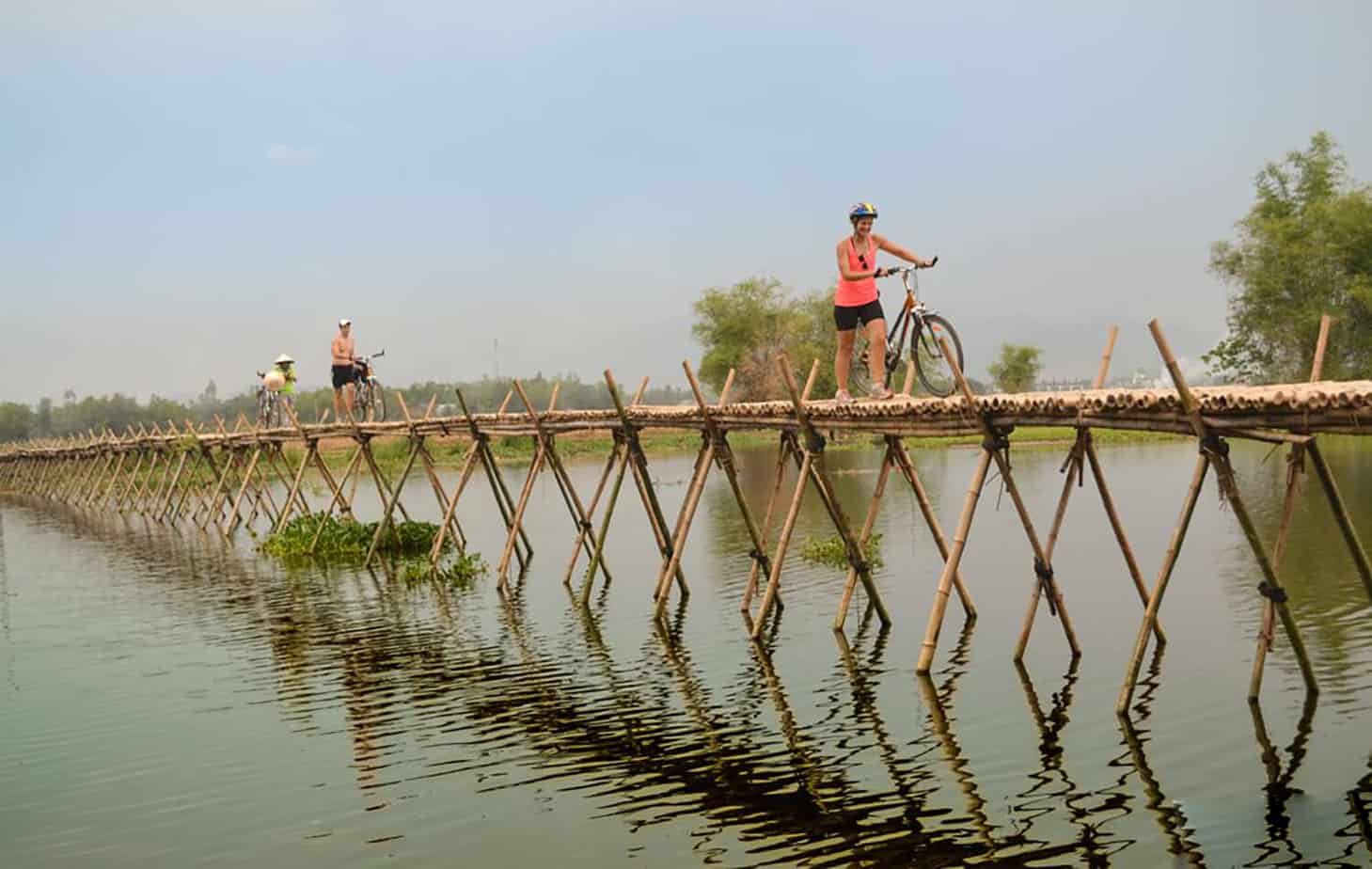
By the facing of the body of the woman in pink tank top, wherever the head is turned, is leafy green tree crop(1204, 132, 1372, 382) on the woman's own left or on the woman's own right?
on the woman's own left

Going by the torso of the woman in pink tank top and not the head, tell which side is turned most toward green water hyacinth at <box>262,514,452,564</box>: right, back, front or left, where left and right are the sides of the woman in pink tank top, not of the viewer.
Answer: back

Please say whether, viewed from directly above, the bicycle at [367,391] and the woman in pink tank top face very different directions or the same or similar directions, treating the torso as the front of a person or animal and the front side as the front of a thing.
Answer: same or similar directions

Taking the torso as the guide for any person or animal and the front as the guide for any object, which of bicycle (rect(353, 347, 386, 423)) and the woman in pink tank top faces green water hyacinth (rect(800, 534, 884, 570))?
the bicycle

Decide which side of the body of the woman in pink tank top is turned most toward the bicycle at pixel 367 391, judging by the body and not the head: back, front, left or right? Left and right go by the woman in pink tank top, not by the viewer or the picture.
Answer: back

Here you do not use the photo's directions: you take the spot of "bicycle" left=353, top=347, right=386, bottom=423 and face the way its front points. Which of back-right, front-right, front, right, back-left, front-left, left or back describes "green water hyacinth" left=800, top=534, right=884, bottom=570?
front

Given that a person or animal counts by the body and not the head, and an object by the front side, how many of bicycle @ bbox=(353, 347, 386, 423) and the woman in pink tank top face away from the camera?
0

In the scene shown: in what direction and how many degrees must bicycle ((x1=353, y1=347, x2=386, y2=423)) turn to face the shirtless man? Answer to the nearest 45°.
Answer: approximately 90° to its right

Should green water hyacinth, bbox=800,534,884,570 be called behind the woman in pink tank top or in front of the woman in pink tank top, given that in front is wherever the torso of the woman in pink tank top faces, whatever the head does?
behind

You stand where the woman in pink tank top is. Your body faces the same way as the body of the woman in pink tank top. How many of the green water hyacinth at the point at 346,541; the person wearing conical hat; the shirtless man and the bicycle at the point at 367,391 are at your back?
4

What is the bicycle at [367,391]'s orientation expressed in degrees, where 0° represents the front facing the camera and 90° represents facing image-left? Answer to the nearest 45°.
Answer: approximately 315°
